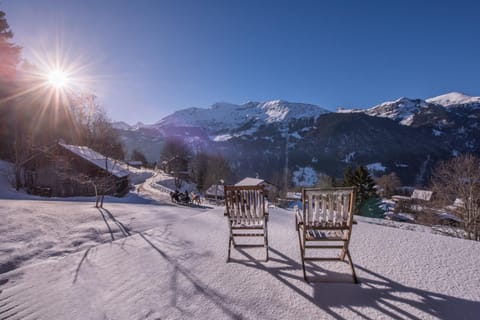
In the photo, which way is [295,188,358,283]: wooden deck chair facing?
away from the camera

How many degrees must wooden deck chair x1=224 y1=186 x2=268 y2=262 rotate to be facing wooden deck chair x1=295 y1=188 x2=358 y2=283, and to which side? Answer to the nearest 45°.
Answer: approximately 135° to its right

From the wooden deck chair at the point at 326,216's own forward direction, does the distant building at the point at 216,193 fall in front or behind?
in front

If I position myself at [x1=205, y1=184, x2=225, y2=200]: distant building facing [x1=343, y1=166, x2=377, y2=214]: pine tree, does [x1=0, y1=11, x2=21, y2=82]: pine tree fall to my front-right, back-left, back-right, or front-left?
back-right

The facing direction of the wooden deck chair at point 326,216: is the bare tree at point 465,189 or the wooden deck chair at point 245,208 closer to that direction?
the bare tree

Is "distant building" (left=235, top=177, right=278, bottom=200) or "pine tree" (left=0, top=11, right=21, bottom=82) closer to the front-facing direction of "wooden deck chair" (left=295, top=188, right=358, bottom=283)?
the distant building

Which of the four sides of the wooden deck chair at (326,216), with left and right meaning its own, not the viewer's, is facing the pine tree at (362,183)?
front

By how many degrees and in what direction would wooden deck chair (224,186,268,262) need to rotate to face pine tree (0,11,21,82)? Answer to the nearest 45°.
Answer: approximately 45° to its left

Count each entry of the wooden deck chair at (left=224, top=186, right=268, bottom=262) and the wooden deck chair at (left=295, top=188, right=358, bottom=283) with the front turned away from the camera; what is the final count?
2

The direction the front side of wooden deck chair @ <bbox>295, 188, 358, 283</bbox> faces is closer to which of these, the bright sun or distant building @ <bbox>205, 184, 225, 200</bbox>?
the distant building

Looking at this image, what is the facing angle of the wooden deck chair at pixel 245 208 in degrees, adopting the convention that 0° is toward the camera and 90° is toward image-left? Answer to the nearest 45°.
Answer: approximately 180°

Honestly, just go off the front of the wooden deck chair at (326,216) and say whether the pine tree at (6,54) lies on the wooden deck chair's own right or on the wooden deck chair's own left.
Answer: on the wooden deck chair's own left

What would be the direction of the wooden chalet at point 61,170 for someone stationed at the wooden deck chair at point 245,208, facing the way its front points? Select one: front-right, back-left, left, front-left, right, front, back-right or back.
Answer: front-left

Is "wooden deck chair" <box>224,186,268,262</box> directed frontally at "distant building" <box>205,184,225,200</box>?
yes

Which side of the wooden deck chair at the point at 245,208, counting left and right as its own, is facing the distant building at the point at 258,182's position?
front
